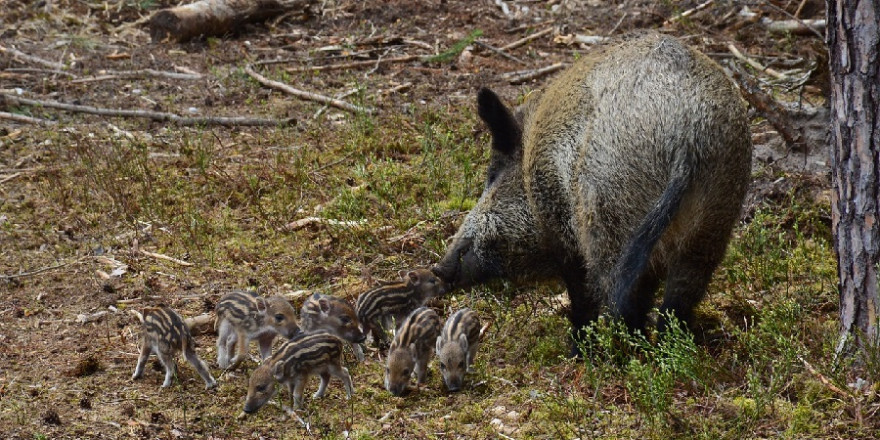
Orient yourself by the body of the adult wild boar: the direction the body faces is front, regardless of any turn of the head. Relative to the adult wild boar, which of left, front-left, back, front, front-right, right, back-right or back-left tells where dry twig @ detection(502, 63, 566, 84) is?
front-right

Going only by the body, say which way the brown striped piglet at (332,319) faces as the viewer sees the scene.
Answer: to the viewer's right

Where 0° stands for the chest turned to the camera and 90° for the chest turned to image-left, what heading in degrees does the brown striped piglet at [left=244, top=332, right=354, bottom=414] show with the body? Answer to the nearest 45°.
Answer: approximately 45°

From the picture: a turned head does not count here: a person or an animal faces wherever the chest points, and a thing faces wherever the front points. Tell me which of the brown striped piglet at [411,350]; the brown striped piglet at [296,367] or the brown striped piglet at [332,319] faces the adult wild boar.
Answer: the brown striped piglet at [332,319]

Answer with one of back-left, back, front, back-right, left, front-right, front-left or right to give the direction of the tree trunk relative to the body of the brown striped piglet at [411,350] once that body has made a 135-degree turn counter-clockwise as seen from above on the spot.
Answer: front

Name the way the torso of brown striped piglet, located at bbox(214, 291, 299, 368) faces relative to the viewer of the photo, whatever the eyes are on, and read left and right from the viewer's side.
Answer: facing to the right of the viewer

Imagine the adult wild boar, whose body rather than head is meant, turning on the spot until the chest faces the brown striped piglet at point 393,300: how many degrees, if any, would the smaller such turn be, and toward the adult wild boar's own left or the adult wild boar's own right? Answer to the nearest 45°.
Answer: approximately 45° to the adult wild boar's own left

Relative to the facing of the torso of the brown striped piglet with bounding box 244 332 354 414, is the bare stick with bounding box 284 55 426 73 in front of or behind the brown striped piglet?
behind

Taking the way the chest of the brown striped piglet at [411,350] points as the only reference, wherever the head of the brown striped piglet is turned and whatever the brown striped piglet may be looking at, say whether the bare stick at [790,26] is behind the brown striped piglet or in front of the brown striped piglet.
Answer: behind

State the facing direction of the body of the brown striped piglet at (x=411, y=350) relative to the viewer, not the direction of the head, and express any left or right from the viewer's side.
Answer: facing the viewer and to the left of the viewer

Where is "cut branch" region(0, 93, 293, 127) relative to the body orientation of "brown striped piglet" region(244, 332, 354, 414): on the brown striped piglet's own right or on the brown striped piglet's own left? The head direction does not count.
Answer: on the brown striped piglet's own right

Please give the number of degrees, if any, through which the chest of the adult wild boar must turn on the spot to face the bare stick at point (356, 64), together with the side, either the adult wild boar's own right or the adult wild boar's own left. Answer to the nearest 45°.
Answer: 0° — it already faces it

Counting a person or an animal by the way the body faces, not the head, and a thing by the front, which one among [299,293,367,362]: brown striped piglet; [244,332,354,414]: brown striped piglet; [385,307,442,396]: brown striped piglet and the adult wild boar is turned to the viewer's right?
[299,293,367,362]: brown striped piglet

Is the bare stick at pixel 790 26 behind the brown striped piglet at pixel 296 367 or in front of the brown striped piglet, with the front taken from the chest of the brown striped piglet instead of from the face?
behind

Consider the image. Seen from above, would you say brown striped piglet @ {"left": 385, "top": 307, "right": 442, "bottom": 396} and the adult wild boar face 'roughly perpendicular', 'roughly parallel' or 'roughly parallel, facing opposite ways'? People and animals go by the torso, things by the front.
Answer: roughly perpendicular

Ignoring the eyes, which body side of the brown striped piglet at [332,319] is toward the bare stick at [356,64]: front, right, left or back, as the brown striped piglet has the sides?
left

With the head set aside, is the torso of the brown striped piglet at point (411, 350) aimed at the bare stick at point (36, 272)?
no

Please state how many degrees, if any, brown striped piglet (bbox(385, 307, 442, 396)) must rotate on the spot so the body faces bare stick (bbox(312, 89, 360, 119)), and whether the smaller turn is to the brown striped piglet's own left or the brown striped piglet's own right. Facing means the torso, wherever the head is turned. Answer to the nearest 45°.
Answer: approximately 135° to the brown striped piglet's own right
